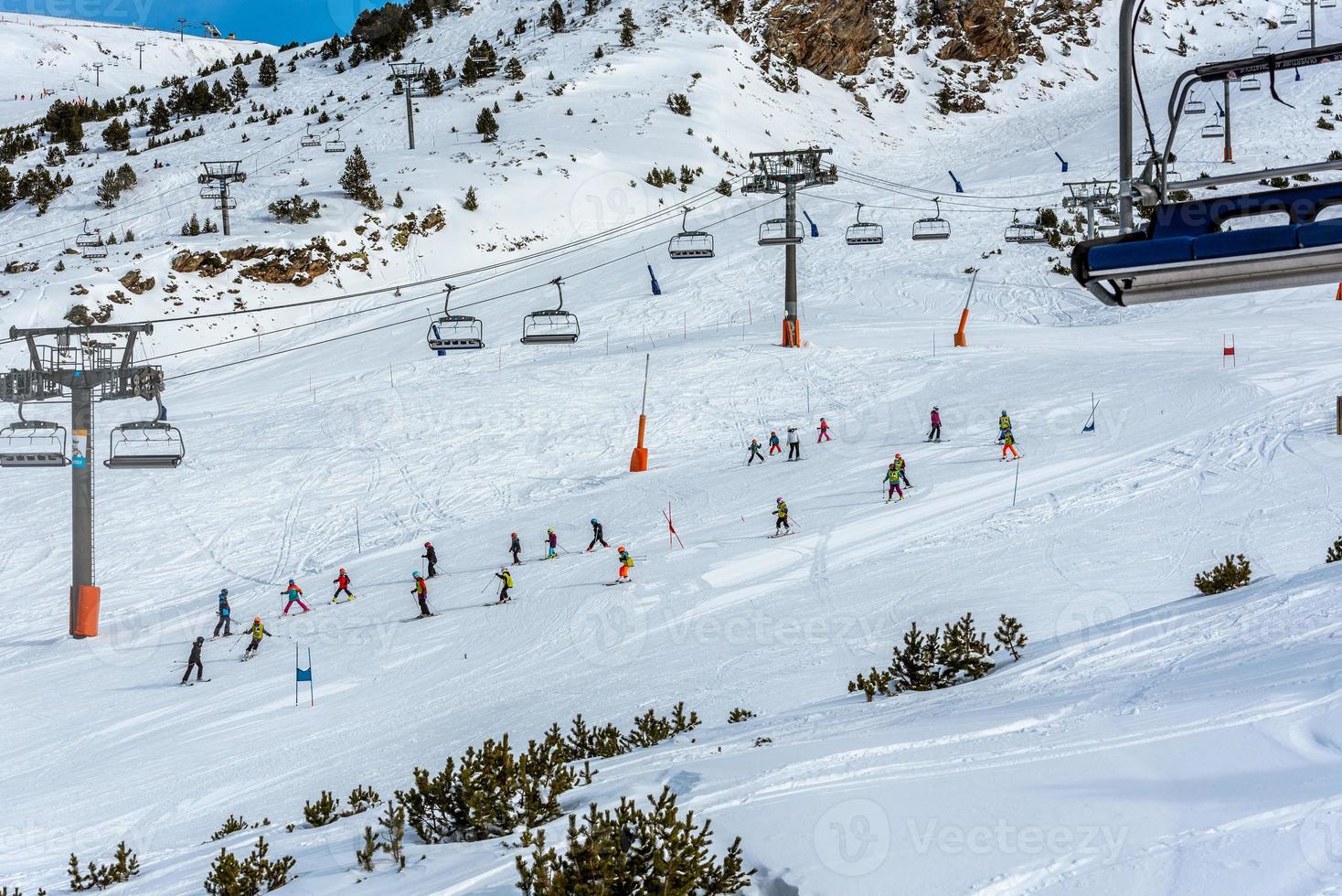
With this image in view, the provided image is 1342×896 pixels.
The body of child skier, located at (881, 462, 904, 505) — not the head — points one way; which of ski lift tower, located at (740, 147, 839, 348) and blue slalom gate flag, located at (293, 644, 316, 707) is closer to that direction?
the blue slalom gate flag

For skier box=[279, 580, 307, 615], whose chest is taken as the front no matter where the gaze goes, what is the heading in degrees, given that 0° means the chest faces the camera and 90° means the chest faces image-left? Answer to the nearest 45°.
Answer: approximately 45°

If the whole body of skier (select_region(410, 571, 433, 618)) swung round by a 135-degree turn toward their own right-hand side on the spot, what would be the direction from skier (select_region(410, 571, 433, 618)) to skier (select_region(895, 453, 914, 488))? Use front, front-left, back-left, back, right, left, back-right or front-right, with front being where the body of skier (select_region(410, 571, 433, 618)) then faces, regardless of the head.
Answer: front

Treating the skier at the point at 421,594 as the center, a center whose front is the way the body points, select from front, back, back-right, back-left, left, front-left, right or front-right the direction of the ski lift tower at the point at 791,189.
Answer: back

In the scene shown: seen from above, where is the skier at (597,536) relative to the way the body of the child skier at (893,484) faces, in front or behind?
in front

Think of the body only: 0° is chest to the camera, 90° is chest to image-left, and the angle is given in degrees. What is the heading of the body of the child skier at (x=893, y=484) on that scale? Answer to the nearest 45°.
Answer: approximately 45°

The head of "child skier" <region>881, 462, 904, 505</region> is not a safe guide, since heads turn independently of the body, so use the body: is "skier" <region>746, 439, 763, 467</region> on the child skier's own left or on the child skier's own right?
on the child skier's own right

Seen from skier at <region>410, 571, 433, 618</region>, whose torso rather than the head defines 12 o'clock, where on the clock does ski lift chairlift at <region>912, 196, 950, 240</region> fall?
The ski lift chairlift is roughly at 4 o'clock from the skier.

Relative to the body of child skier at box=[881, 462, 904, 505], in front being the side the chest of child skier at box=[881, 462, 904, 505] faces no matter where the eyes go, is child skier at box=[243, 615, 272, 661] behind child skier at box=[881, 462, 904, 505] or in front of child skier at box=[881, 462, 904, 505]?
in front
